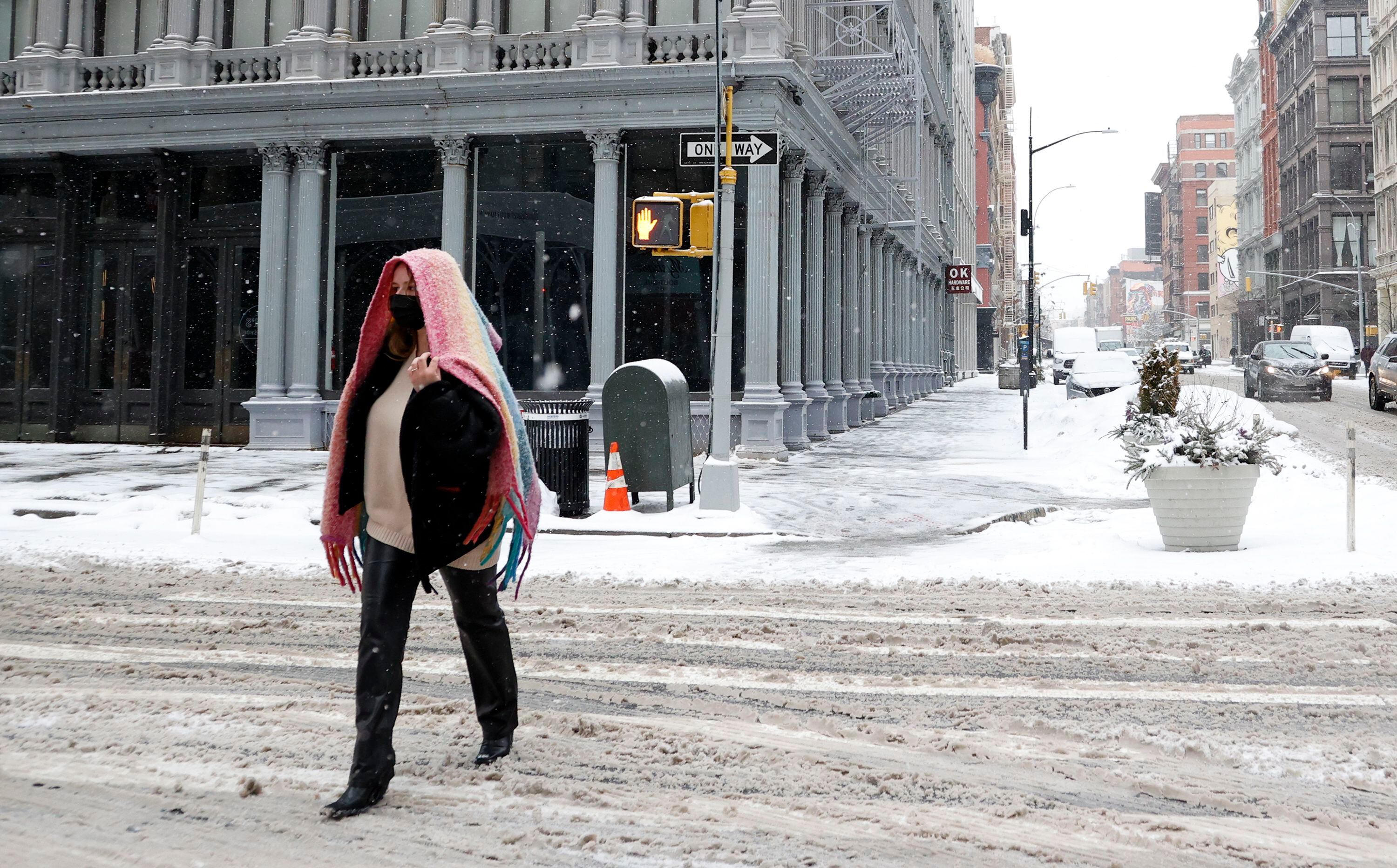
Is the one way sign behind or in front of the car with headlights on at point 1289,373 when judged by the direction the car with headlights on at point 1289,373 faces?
in front

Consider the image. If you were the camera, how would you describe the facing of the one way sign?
facing the viewer

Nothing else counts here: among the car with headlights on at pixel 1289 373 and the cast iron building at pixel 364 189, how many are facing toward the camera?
2

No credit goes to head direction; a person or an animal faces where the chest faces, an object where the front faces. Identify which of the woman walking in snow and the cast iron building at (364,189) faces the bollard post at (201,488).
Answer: the cast iron building

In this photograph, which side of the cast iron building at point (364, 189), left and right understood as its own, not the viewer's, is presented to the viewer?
front

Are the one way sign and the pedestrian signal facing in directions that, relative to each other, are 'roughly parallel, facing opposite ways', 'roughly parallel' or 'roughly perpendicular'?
roughly parallel

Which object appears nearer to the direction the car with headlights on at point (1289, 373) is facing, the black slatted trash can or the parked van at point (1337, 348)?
the black slatted trash can

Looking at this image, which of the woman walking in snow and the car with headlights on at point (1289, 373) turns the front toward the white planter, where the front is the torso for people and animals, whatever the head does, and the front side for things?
the car with headlights on

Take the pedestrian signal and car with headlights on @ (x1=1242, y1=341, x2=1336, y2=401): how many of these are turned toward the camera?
2

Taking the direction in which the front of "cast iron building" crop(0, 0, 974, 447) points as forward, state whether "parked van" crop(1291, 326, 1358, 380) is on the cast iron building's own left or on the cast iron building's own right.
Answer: on the cast iron building's own left

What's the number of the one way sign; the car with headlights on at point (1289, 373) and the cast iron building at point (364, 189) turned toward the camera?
3

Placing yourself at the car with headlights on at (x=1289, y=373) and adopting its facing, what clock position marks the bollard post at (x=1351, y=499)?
The bollard post is roughly at 12 o'clock from the car with headlights on.

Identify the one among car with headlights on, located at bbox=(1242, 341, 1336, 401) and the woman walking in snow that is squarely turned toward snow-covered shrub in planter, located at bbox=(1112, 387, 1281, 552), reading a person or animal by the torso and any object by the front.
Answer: the car with headlights on

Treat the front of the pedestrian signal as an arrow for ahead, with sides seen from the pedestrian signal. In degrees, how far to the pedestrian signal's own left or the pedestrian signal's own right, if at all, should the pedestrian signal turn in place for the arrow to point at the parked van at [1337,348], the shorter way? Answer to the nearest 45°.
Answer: approximately 135° to the pedestrian signal's own left

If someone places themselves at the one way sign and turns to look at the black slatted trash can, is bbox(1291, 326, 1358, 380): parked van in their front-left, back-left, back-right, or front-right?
back-right

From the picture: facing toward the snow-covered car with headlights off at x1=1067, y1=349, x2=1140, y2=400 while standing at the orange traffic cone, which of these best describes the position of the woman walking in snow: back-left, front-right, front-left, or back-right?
back-right
